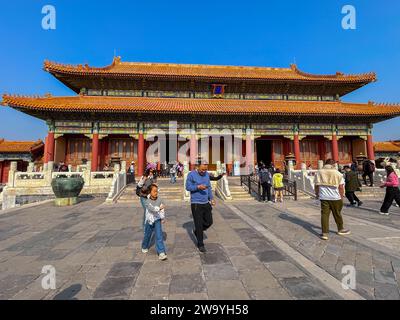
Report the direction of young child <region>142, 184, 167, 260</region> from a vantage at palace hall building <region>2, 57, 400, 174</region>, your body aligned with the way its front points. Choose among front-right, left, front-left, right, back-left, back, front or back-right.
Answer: front

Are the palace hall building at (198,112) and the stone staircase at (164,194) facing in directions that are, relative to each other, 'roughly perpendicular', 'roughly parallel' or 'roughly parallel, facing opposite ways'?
roughly parallel

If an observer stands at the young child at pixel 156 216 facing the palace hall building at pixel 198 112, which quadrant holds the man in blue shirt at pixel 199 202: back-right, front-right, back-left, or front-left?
front-right

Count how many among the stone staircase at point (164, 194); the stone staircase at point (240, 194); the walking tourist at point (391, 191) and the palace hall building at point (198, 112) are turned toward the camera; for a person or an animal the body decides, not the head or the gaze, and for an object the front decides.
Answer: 3

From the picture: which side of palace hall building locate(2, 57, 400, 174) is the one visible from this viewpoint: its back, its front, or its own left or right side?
front

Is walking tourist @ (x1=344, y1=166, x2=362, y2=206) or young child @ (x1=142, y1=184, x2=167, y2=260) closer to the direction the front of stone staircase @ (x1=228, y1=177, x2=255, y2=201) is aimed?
the young child

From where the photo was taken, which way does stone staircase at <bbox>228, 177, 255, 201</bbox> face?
toward the camera

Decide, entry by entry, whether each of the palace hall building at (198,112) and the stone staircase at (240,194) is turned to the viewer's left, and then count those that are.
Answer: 0

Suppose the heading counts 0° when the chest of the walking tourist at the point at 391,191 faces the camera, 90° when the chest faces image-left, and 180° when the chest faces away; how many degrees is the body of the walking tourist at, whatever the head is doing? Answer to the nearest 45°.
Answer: approximately 90°

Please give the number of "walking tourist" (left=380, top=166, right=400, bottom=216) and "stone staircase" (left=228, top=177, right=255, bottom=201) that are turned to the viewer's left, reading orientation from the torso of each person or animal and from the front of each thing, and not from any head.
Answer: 1
